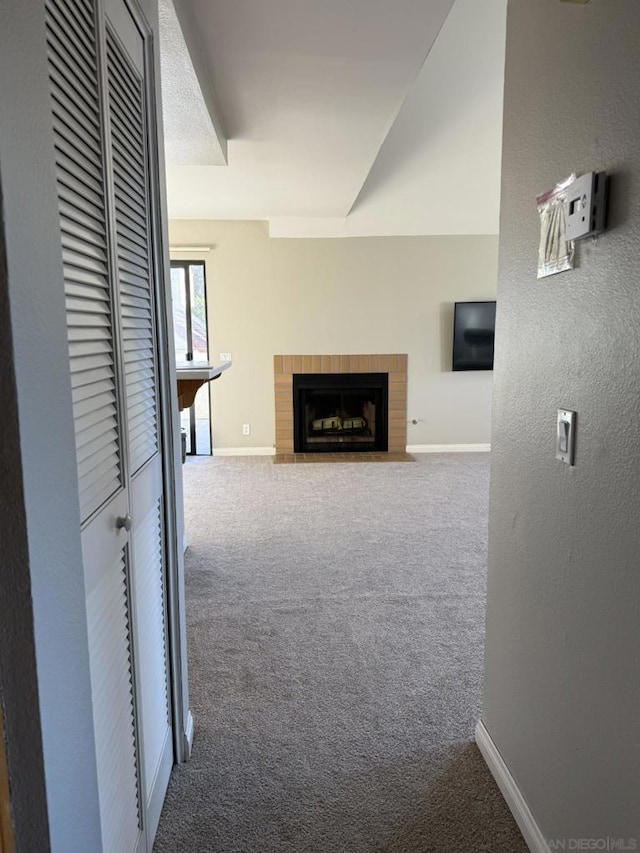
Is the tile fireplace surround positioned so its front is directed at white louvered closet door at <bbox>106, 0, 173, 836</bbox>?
yes

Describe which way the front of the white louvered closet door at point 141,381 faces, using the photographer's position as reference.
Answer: facing to the right of the viewer

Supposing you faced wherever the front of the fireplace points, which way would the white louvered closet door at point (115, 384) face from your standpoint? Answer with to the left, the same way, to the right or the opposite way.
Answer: to the left

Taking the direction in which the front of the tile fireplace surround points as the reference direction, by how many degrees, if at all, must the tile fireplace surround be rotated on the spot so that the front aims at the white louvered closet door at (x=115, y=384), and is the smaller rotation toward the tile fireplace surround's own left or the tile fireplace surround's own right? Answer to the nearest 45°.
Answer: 0° — it already faces it

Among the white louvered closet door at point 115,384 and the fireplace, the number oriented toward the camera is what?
1

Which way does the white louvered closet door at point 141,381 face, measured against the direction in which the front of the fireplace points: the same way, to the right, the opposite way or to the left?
to the left

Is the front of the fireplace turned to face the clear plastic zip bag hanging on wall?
yes

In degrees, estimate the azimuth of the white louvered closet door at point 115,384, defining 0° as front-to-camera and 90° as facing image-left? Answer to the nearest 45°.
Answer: approximately 270°

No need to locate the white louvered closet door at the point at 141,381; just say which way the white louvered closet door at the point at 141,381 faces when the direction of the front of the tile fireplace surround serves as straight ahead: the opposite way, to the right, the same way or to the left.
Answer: to the left

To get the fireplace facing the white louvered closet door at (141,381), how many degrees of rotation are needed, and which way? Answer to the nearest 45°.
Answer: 0° — it already faces it

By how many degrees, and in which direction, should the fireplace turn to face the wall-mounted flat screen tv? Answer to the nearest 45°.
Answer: approximately 90° to its left

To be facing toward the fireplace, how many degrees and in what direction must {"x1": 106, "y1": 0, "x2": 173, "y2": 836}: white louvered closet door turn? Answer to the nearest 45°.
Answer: approximately 45° to its left

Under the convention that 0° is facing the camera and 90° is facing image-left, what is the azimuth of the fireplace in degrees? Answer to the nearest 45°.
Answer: approximately 0°
